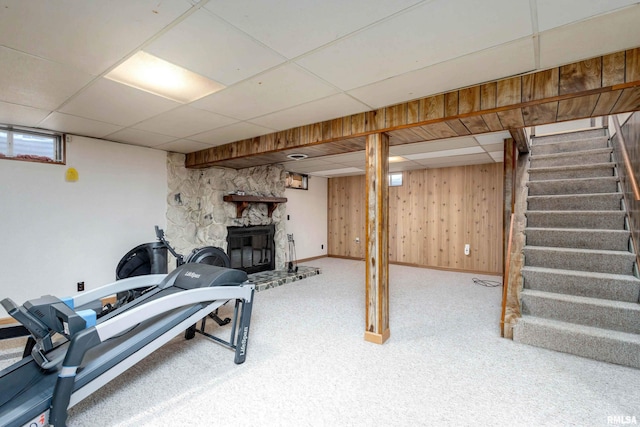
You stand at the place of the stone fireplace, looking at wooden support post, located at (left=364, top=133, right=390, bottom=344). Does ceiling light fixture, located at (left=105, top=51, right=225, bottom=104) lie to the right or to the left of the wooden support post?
right

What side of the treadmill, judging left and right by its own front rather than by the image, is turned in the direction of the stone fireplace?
front

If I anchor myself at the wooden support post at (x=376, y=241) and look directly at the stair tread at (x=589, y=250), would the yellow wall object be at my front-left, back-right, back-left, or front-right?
back-left

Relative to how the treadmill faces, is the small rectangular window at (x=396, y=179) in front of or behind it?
in front

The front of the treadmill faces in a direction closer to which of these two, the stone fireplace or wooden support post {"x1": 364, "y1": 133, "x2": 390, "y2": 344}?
the stone fireplace

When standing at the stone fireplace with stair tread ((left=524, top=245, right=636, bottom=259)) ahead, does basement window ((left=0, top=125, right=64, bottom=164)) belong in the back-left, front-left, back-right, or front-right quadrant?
back-right

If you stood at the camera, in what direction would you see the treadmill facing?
facing away from the viewer and to the right of the viewer

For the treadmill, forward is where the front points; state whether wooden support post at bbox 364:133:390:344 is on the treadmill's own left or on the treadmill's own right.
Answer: on the treadmill's own right

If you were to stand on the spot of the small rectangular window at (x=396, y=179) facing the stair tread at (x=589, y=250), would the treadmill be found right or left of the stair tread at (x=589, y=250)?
right
